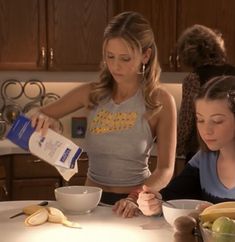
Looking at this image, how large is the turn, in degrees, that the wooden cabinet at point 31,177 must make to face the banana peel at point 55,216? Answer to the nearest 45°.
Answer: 0° — it already faces it

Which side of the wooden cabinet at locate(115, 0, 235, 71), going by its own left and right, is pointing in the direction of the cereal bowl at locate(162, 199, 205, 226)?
front

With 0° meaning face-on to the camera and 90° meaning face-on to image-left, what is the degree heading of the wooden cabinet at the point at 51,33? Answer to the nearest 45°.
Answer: approximately 0°

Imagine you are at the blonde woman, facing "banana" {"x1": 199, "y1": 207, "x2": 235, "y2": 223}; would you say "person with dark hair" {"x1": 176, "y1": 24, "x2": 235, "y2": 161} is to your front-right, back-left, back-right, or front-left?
back-left

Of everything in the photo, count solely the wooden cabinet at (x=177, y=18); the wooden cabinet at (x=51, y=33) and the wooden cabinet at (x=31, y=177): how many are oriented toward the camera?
3

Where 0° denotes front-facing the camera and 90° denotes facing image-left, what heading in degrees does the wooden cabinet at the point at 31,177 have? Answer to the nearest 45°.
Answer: approximately 0°

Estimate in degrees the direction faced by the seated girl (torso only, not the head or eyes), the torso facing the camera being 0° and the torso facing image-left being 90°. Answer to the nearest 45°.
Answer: approximately 45°

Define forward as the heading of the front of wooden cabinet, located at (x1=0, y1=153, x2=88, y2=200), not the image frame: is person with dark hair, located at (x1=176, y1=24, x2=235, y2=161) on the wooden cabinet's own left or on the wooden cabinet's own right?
on the wooden cabinet's own left

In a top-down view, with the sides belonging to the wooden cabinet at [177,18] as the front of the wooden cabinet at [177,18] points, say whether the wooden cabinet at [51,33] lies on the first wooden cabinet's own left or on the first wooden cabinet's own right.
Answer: on the first wooden cabinet's own right

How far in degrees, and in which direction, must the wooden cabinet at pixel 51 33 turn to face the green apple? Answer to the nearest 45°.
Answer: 0° — it already faces it

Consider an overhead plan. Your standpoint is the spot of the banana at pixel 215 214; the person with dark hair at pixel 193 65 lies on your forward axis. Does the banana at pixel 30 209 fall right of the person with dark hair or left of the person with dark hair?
left

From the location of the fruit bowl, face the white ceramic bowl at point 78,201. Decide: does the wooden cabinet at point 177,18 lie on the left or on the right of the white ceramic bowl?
right

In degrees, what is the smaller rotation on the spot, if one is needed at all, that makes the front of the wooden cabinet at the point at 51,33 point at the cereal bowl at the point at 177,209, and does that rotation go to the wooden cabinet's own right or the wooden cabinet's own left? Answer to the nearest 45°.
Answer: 0° — it already faces it
